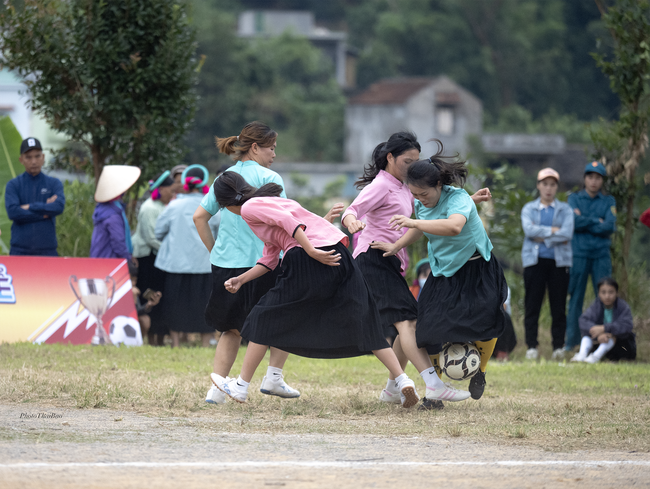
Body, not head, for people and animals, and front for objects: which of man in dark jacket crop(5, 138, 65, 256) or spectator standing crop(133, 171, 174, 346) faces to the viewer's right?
the spectator standing

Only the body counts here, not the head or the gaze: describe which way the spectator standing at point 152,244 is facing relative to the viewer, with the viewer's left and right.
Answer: facing to the right of the viewer

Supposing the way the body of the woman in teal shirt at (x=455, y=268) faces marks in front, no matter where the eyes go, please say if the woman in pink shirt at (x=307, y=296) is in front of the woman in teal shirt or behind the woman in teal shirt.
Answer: in front

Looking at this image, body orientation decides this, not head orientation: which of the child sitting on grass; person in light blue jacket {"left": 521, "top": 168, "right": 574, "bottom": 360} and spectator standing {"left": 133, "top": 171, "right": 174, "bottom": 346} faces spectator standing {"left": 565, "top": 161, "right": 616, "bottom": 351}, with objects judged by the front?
spectator standing {"left": 133, "top": 171, "right": 174, "bottom": 346}

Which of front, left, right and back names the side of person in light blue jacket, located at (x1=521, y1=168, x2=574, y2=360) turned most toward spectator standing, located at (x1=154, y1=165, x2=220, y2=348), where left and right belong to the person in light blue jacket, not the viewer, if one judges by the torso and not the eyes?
right

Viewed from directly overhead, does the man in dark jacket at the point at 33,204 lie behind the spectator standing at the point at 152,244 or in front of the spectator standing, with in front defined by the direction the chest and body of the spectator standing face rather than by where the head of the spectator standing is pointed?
behind

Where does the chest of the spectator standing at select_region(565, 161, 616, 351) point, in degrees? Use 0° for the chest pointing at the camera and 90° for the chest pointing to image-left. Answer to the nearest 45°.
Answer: approximately 0°
